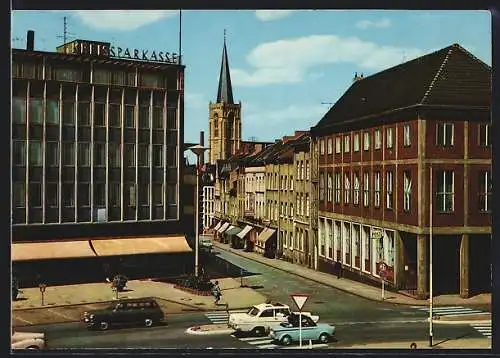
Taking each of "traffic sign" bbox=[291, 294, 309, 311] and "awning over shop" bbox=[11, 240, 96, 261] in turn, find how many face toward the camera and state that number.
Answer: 2

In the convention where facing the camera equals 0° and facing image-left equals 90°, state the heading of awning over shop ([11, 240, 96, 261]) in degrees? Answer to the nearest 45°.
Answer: approximately 0°

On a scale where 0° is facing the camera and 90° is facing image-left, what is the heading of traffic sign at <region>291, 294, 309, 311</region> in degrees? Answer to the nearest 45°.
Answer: approximately 0°

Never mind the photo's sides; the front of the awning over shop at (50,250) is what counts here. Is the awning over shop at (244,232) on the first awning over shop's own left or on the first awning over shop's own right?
on the first awning over shop's own left
